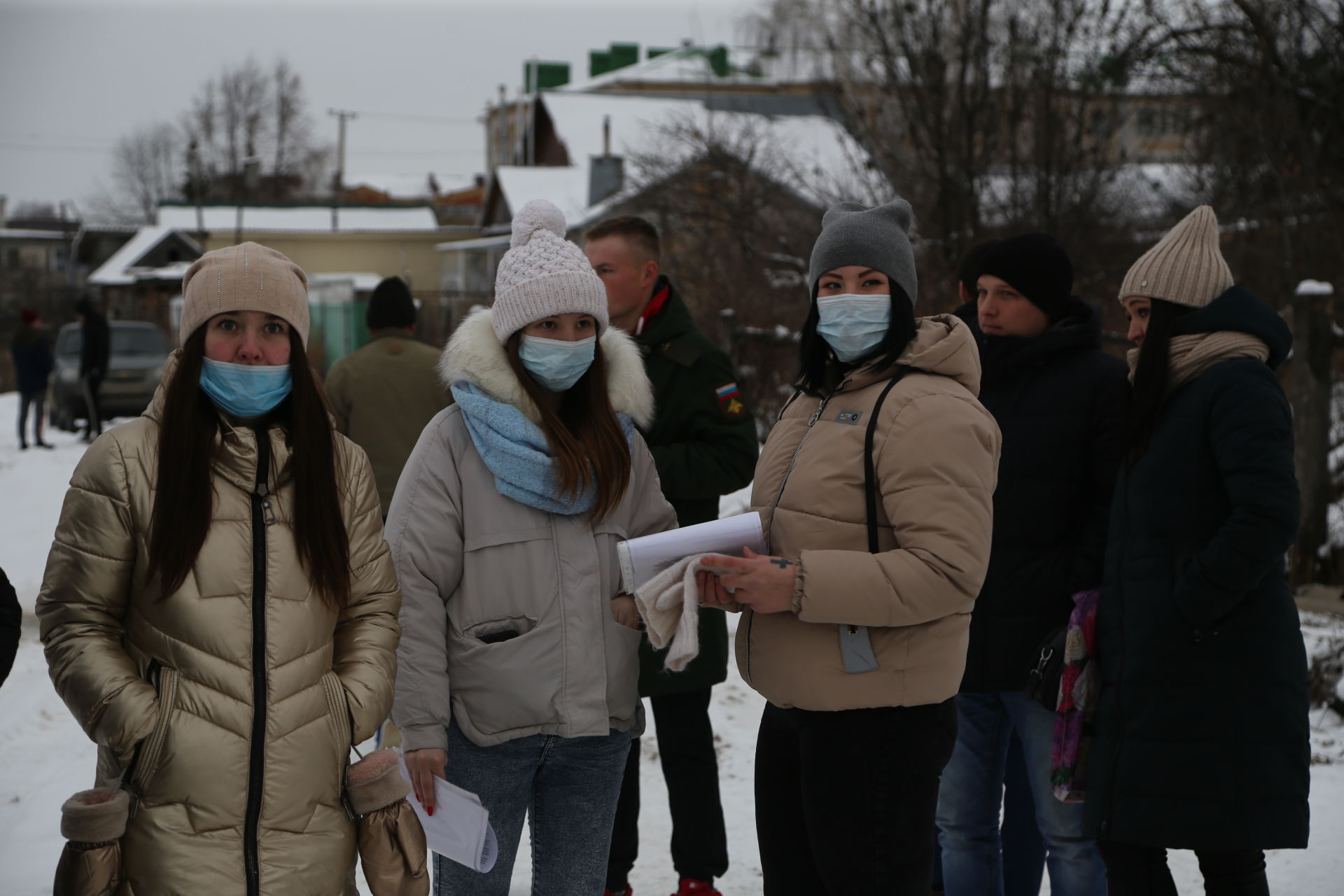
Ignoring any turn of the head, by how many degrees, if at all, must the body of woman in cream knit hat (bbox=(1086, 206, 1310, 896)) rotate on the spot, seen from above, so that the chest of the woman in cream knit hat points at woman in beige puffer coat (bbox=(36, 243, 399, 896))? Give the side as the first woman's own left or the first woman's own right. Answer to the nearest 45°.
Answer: approximately 45° to the first woman's own left

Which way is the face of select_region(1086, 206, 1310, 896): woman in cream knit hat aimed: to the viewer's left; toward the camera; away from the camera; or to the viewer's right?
to the viewer's left

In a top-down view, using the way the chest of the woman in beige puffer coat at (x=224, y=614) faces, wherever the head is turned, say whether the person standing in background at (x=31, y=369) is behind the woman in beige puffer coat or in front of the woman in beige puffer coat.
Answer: behind

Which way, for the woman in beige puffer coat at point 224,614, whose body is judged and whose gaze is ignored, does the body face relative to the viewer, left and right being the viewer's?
facing the viewer

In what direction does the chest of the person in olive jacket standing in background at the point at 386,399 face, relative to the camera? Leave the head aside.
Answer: away from the camera

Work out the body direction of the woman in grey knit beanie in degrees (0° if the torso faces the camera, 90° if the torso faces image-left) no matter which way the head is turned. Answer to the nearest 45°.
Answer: approximately 45°

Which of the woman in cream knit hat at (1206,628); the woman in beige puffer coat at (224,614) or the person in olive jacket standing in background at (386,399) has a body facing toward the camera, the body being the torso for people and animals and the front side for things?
the woman in beige puffer coat

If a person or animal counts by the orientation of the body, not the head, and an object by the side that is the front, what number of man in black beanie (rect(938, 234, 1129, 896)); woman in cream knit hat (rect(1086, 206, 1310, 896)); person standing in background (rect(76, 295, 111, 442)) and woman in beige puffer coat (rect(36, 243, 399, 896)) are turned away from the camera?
0

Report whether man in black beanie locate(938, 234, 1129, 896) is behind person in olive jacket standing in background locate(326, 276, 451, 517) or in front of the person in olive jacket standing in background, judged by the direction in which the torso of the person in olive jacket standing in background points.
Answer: behind
